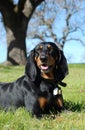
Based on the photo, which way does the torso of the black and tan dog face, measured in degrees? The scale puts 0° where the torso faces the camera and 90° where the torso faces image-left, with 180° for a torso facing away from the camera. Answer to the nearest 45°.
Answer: approximately 315°

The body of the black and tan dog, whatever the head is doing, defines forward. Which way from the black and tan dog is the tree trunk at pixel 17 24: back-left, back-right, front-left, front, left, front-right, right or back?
back-left
